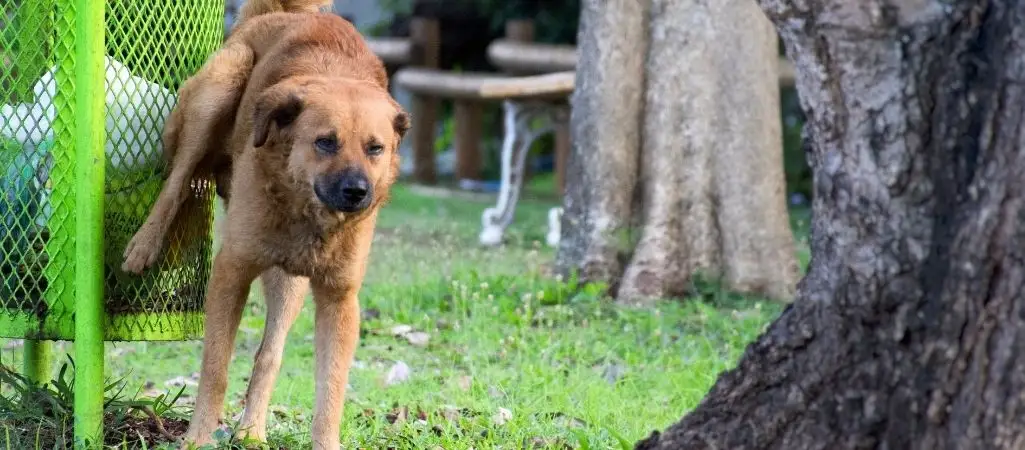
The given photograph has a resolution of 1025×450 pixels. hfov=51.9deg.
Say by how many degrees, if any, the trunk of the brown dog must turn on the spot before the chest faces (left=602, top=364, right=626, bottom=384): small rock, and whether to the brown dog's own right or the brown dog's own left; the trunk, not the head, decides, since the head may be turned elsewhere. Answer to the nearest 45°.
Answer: approximately 135° to the brown dog's own left

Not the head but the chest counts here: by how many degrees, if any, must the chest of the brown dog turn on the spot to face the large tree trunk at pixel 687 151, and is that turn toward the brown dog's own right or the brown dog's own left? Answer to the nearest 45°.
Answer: approximately 135° to the brown dog's own left

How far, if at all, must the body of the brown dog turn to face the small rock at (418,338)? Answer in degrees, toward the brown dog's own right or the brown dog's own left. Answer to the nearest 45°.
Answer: approximately 180°

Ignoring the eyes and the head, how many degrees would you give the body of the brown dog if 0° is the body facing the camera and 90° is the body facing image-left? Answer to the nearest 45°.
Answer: approximately 0°

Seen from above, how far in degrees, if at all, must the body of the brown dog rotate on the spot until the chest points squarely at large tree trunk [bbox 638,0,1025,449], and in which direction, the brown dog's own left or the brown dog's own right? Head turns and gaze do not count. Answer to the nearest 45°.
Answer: approximately 45° to the brown dog's own left

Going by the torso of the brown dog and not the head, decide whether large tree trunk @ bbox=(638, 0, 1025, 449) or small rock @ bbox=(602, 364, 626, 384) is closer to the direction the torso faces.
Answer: the large tree trunk

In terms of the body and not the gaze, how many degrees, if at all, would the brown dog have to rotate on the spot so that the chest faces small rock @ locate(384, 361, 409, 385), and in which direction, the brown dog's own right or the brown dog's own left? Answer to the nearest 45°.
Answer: approximately 180°

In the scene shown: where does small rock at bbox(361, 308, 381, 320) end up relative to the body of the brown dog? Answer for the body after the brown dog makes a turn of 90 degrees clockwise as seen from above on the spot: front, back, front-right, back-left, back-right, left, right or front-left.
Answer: right

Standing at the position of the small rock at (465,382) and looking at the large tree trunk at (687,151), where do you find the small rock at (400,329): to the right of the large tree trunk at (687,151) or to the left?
left
